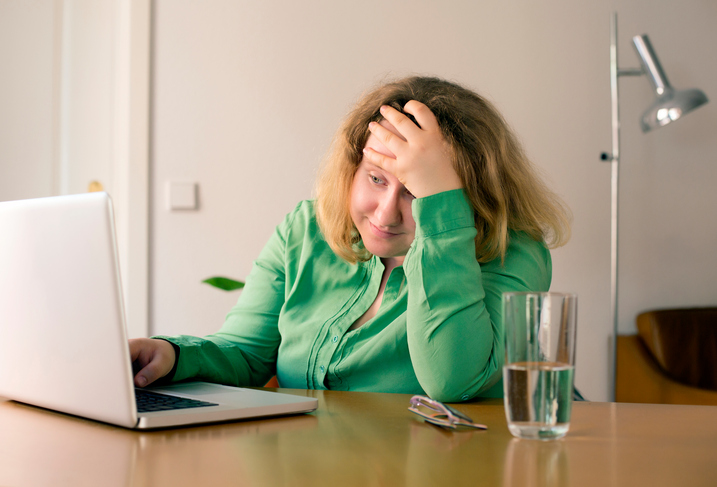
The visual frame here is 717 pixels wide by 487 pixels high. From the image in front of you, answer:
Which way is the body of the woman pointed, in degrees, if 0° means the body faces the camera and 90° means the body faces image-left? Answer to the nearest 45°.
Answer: approximately 45°

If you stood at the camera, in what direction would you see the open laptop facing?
facing away from the viewer and to the right of the viewer

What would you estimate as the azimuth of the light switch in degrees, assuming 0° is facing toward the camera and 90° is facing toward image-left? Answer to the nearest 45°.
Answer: approximately 0°

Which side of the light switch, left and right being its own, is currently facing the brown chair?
left

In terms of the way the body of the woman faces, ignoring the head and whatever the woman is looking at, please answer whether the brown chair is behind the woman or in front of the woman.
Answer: behind

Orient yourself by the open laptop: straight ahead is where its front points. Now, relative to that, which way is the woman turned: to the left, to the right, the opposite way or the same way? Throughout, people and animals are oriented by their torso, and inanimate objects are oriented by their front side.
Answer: the opposite way

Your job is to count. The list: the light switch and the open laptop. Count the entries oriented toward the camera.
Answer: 1
